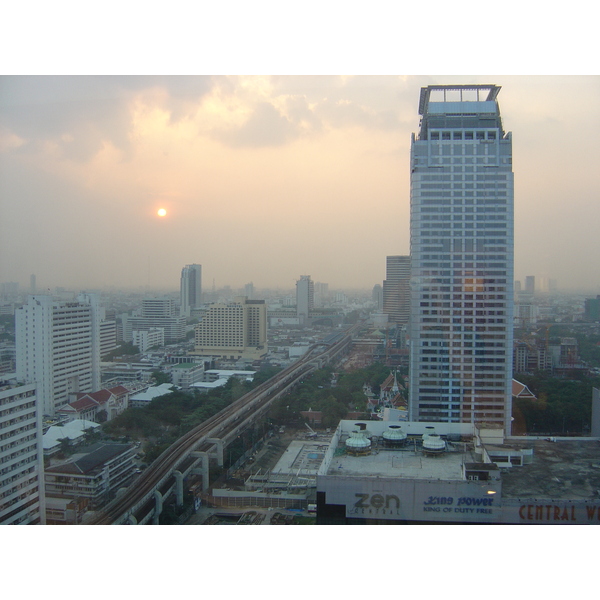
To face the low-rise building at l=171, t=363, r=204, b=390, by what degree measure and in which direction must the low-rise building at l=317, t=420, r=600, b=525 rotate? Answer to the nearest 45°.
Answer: approximately 135° to its right

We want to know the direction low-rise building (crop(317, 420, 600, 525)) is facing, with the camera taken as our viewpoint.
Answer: facing the viewer

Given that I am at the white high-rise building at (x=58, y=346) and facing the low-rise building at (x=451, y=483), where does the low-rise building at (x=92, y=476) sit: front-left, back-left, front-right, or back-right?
front-right

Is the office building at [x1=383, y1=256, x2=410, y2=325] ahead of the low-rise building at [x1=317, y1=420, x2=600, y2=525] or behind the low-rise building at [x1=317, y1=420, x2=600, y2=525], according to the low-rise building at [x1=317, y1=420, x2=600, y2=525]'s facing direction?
behind

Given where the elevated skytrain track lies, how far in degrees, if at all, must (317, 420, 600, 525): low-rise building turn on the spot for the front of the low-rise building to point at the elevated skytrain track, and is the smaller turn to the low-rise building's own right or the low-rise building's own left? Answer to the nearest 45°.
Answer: approximately 90° to the low-rise building's own right

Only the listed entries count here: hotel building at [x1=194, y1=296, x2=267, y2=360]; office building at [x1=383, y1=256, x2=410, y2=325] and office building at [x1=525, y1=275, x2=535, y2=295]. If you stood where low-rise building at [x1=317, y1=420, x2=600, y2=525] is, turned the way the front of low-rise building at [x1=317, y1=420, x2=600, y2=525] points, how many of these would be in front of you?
0
